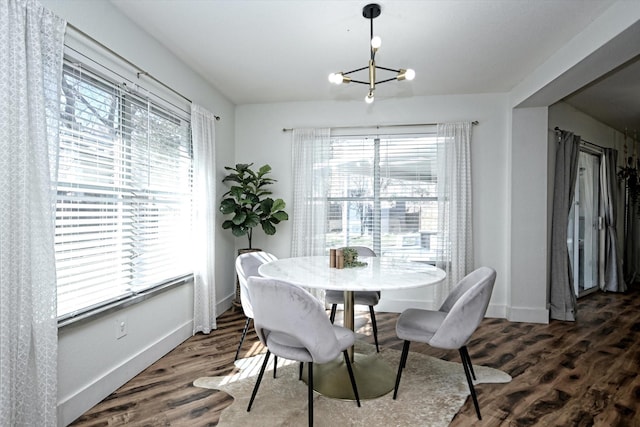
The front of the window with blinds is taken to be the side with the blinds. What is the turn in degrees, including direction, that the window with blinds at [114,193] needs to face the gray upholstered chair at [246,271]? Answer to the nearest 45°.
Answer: approximately 45° to its left

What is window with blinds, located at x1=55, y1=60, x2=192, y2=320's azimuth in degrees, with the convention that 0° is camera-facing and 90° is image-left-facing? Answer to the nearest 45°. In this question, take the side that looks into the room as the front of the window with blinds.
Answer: approximately 315°

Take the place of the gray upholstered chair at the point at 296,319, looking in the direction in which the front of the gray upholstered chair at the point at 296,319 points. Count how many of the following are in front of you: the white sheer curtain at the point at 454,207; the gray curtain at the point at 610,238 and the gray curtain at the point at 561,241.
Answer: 3

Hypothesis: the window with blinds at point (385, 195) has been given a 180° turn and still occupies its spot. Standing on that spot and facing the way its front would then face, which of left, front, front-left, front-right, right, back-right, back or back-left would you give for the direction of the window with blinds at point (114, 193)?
back-left

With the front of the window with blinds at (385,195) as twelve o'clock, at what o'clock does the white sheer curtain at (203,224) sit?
The white sheer curtain is roughly at 2 o'clock from the window with blinds.

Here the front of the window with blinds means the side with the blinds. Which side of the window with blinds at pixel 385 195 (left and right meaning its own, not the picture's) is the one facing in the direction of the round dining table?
front

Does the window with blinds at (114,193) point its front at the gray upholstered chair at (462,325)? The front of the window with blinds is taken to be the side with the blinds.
yes

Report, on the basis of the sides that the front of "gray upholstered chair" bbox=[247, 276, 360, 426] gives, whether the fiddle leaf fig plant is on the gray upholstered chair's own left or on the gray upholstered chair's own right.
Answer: on the gray upholstered chair's own left

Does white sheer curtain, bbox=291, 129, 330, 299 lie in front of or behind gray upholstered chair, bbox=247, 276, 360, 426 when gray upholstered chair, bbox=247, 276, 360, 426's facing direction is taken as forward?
in front

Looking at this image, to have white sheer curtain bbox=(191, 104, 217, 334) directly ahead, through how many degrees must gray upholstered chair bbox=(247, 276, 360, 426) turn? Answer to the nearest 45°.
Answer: approximately 90° to its left

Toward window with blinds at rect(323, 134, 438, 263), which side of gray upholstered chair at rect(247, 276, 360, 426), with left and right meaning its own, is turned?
front

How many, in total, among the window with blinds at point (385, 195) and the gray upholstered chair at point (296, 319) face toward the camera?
1

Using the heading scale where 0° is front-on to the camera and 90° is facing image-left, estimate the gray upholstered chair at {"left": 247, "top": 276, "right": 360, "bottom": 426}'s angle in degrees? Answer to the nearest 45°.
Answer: approximately 225°

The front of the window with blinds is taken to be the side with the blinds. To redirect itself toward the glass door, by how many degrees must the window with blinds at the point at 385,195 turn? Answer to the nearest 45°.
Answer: approximately 135° to its left
